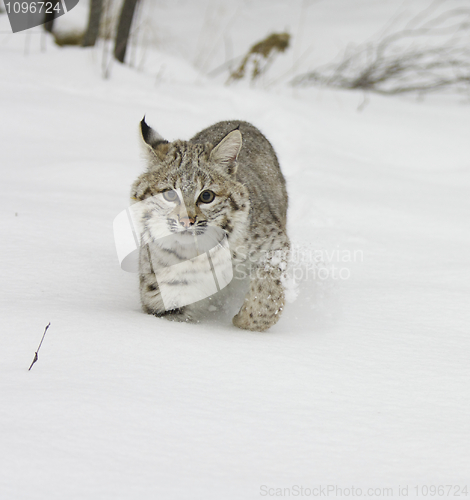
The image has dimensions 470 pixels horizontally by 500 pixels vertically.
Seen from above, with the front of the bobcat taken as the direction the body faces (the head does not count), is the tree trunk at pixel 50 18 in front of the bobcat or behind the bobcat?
behind

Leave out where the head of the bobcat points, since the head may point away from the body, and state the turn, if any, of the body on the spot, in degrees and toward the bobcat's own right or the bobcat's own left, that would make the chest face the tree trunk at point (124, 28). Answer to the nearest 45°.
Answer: approximately 180°

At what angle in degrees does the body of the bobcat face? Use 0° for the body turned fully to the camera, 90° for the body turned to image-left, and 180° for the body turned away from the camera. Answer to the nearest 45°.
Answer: approximately 0°

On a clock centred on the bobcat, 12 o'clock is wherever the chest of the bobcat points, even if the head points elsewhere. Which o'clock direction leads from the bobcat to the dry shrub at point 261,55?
The dry shrub is roughly at 6 o'clock from the bobcat.

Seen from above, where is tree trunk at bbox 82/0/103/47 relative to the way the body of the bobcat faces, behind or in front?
behind
